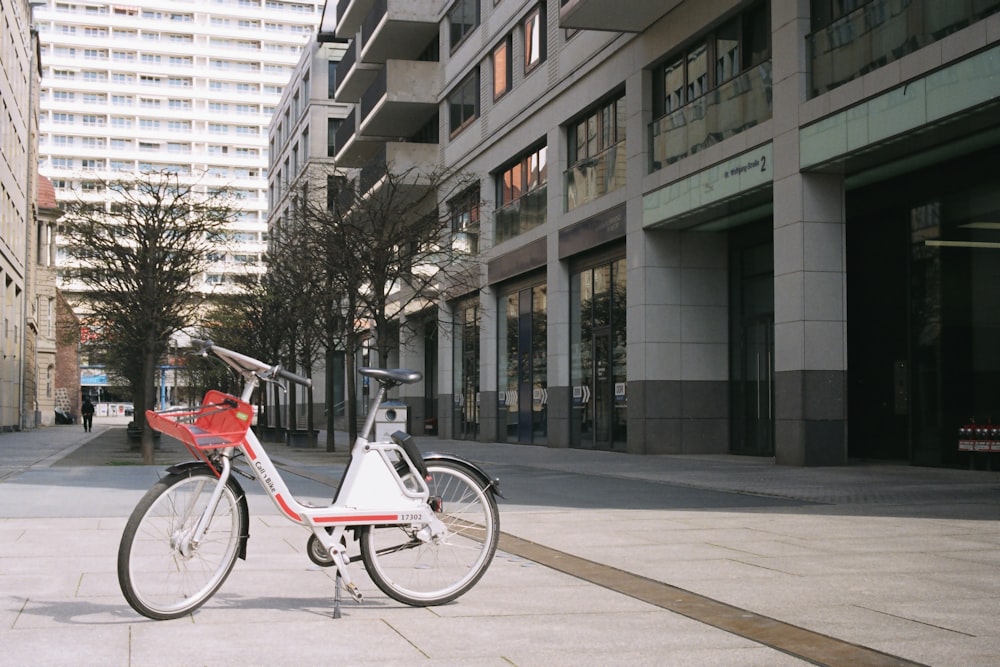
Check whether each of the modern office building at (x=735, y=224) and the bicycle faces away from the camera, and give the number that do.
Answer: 0

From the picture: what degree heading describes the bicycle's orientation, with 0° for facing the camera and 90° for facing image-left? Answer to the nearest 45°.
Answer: approximately 90°

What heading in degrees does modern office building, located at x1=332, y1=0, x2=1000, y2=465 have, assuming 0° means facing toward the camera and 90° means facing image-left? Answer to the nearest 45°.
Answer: approximately 45°

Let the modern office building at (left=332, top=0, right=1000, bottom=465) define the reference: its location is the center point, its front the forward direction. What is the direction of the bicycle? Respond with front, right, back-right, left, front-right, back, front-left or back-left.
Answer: front-left

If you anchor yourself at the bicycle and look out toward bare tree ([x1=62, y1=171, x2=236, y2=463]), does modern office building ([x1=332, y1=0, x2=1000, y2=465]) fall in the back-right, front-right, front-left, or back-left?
front-right

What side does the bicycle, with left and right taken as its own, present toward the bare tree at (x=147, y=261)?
right
